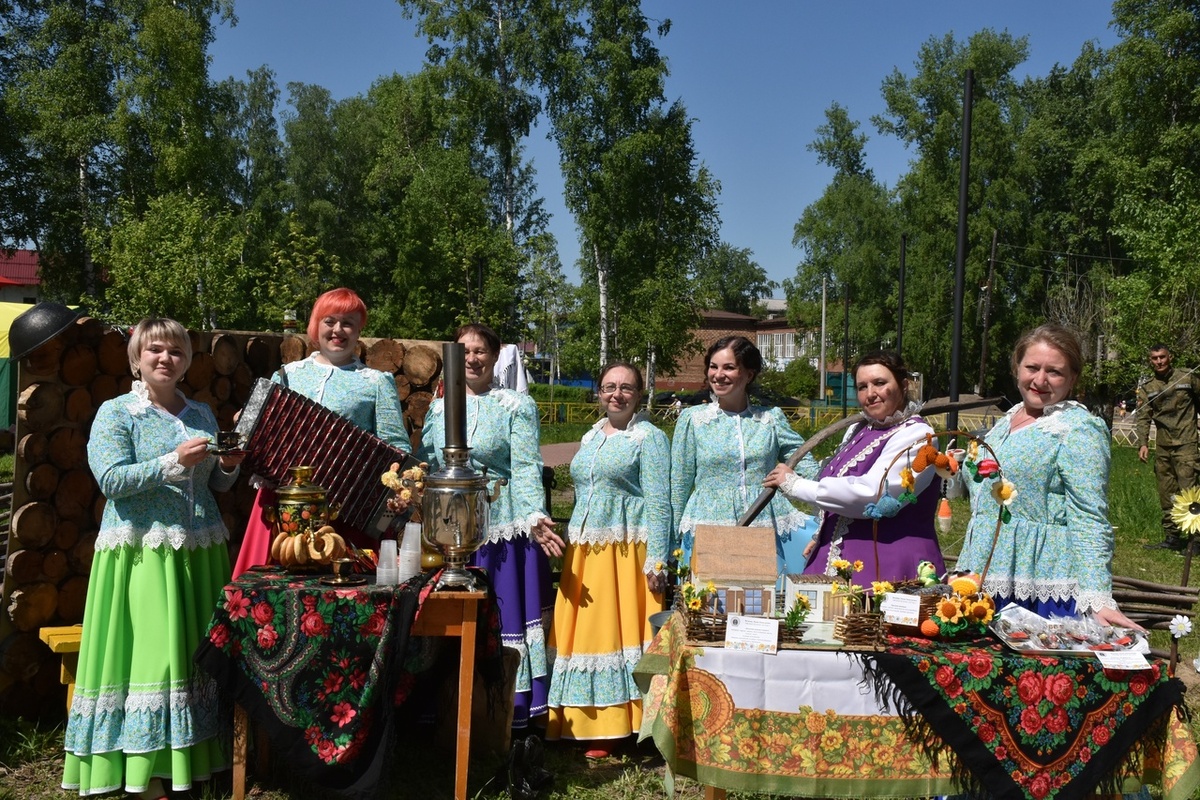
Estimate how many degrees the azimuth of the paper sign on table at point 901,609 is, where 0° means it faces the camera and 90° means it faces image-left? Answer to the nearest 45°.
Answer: approximately 0°

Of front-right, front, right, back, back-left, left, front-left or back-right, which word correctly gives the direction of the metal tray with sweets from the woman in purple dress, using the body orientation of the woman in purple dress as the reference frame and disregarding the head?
left

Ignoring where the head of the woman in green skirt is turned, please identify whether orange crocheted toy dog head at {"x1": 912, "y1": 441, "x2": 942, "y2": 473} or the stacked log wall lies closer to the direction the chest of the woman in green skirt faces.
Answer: the orange crocheted toy dog head

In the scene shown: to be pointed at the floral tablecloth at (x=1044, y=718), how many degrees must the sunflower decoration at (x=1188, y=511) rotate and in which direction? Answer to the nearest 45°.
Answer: approximately 45° to its right

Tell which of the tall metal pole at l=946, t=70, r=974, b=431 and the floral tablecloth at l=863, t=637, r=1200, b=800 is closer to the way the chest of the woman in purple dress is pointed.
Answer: the floral tablecloth

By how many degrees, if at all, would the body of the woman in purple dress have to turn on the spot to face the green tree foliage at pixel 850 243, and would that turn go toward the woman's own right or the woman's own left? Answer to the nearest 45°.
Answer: approximately 135° to the woman's own right

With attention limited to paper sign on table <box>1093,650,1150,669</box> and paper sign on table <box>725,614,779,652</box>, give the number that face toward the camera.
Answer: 2

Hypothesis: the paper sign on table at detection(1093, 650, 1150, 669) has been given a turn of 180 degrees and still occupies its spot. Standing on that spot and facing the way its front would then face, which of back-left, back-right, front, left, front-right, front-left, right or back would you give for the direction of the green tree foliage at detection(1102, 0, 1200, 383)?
front

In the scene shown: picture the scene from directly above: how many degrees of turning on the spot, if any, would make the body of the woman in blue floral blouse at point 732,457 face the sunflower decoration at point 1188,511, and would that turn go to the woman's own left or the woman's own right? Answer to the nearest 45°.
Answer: approximately 45° to the woman's own left

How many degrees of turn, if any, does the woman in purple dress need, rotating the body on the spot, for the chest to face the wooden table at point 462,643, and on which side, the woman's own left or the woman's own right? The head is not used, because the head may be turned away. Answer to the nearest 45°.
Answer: approximately 45° to the woman's own right
